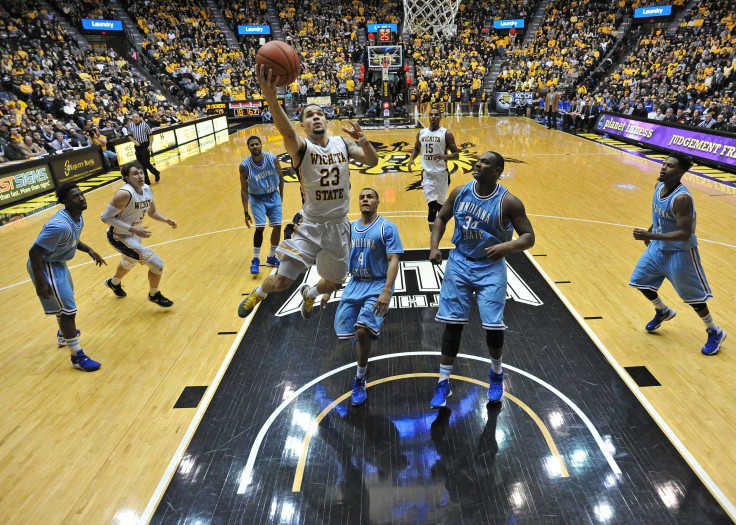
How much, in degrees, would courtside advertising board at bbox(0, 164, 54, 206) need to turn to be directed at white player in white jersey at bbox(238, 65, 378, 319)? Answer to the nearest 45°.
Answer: approximately 45° to its right

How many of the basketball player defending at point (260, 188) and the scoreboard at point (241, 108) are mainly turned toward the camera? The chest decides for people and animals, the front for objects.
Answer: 2

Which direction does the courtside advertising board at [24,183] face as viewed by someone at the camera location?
facing the viewer and to the right of the viewer

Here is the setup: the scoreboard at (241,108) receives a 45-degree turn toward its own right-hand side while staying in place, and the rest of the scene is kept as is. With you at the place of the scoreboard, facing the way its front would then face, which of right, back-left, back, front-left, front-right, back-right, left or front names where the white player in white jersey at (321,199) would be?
front-left

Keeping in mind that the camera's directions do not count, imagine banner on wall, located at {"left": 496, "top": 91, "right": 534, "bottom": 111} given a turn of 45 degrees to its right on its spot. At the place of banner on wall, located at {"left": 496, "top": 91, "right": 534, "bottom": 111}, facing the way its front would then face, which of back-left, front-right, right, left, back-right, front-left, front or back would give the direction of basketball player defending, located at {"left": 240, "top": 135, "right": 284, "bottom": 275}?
front-left

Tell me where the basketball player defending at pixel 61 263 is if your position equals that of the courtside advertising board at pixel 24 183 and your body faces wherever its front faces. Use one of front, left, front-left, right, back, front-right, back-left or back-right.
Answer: front-right

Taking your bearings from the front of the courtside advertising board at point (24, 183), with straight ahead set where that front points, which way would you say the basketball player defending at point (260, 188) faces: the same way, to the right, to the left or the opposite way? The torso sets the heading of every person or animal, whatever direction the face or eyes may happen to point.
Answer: to the right

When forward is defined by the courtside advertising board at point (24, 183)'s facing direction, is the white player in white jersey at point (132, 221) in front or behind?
in front

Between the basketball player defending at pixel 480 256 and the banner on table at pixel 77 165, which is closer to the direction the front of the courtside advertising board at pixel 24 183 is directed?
the basketball player defending

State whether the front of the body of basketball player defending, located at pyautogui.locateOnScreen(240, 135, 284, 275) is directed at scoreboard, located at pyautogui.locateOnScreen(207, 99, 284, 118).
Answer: no

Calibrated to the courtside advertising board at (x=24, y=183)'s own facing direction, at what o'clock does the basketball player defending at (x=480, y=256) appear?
The basketball player defending is roughly at 1 o'clock from the courtside advertising board.

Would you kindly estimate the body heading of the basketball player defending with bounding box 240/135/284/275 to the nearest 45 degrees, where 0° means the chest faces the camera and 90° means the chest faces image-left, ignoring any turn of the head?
approximately 0°

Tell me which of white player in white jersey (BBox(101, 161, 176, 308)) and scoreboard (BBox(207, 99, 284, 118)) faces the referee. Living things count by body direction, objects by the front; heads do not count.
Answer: the scoreboard

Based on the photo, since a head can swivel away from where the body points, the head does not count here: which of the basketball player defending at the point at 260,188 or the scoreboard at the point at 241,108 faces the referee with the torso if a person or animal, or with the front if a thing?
the scoreboard

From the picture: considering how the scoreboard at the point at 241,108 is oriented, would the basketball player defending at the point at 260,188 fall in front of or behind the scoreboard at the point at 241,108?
in front

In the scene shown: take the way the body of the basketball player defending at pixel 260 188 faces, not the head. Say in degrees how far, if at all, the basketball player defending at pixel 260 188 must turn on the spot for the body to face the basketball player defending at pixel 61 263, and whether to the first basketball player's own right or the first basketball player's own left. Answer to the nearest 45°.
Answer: approximately 45° to the first basketball player's own right

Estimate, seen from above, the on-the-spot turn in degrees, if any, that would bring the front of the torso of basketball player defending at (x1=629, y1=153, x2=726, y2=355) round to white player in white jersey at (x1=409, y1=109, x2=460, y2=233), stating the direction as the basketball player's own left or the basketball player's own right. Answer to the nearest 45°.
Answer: approximately 90° to the basketball player's own right

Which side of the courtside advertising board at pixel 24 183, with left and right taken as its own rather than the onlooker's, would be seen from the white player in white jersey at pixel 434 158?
front

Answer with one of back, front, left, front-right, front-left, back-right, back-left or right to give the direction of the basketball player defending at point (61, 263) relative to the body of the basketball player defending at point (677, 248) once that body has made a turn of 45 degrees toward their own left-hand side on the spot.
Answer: front-right

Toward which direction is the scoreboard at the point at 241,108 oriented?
toward the camera

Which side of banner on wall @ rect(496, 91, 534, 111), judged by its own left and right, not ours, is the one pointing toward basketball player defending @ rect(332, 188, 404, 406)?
front

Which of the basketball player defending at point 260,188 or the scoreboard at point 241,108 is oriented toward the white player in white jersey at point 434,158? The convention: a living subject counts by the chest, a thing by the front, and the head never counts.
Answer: the scoreboard
